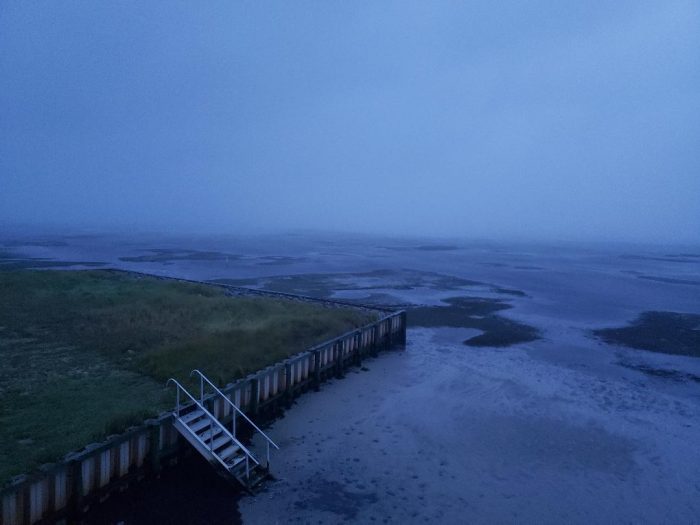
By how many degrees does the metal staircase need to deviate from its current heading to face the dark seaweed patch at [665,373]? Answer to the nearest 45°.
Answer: approximately 45° to its left

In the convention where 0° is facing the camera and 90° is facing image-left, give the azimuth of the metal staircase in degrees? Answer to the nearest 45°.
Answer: approximately 315°

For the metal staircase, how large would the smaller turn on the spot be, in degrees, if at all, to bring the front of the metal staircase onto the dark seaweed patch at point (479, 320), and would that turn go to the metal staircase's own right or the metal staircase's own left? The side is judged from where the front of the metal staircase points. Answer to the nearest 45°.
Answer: approximately 90° to the metal staircase's own left
